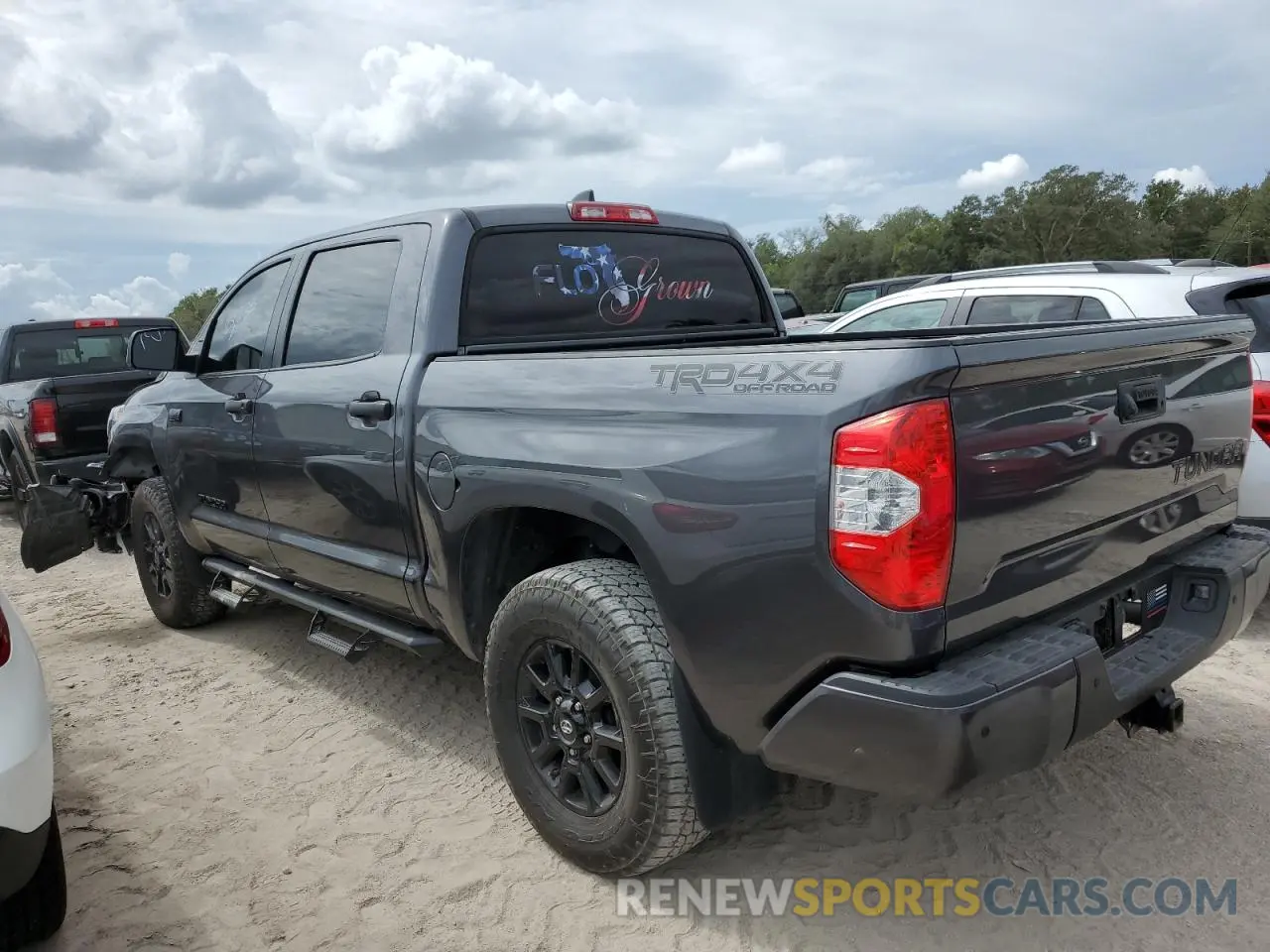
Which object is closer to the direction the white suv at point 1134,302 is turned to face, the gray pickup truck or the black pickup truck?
the black pickup truck

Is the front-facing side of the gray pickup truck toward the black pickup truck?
yes

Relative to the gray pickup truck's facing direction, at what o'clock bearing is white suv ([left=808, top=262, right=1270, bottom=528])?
The white suv is roughly at 3 o'clock from the gray pickup truck.

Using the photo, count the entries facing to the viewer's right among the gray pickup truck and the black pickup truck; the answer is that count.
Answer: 0

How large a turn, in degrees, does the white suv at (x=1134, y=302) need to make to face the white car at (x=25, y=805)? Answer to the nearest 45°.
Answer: approximately 90° to its left

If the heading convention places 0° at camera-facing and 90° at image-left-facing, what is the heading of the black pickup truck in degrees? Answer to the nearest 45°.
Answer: approximately 135°

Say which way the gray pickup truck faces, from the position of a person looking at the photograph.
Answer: facing away from the viewer and to the left of the viewer

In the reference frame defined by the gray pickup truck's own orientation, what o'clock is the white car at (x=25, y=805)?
The white car is roughly at 10 o'clock from the gray pickup truck.

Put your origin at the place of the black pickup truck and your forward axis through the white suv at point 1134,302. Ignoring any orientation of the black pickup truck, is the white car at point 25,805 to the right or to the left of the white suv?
right

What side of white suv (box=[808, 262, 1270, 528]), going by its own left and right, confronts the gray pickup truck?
left

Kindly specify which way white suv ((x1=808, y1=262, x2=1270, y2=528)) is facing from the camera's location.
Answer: facing away from the viewer and to the left of the viewer
